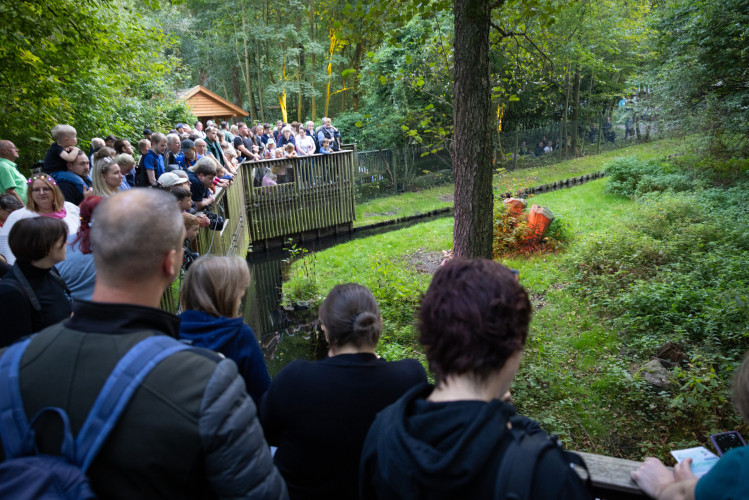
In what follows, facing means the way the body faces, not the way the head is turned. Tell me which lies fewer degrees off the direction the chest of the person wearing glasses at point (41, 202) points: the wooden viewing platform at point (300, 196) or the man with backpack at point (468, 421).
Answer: the man with backpack

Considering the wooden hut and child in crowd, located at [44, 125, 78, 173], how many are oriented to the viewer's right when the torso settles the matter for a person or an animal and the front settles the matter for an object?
1

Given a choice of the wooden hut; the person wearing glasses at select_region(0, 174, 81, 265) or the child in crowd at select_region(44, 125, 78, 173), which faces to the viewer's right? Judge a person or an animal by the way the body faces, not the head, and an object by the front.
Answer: the child in crowd

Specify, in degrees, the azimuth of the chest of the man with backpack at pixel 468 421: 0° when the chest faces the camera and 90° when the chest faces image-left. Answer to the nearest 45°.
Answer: approximately 225°

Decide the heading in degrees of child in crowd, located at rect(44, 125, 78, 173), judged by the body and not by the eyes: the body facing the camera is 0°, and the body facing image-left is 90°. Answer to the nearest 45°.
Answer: approximately 270°

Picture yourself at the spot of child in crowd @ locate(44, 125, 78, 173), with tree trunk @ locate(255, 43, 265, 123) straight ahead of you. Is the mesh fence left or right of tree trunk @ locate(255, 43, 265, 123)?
right

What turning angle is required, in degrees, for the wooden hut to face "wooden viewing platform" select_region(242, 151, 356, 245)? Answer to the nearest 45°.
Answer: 0° — it already faces it

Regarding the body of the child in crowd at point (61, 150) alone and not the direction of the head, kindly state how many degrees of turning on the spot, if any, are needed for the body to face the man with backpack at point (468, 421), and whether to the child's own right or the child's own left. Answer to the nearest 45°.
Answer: approximately 90° to the child's own right

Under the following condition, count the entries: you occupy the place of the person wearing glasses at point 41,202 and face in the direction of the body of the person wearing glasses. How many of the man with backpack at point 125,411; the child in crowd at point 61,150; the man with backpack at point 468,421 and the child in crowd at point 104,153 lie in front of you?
2

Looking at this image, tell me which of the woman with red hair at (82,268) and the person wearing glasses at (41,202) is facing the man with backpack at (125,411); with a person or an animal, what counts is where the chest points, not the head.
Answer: the person wearing glasses

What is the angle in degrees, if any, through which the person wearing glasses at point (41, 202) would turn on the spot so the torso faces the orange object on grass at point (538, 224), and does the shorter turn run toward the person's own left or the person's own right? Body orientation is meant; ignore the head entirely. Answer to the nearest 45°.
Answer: approximately 90° to the person's own left

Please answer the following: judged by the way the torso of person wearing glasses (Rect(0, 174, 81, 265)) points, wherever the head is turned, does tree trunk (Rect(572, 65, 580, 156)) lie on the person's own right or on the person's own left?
on the person's own left
